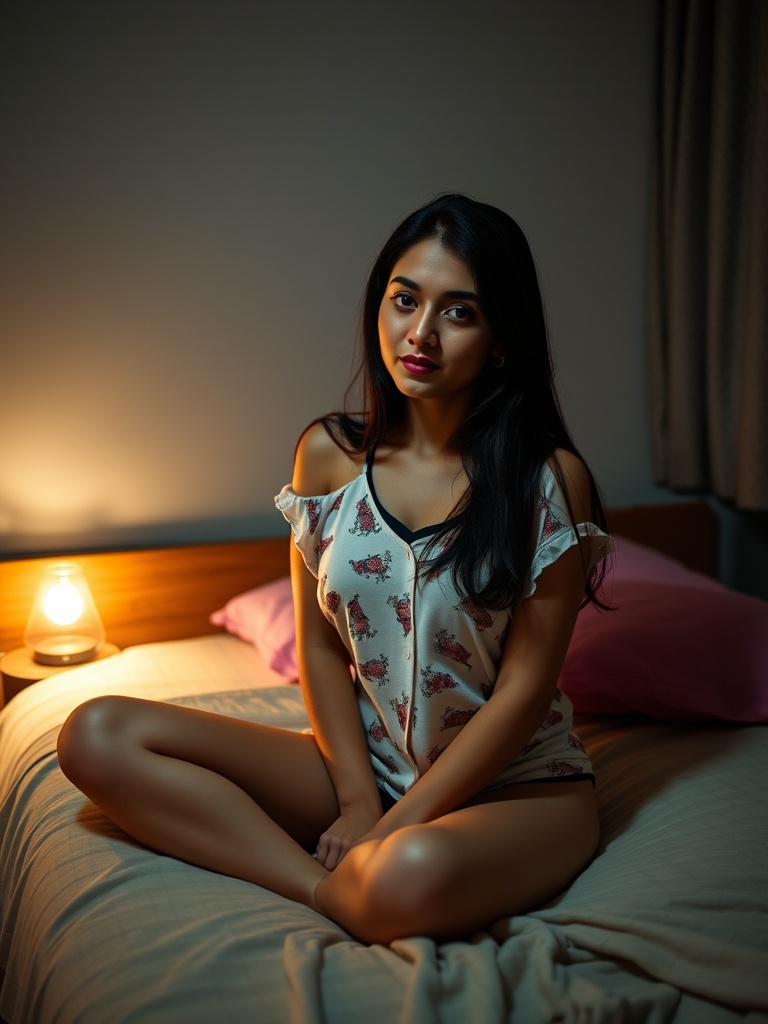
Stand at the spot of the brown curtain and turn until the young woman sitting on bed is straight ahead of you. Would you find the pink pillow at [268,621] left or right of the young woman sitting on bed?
right

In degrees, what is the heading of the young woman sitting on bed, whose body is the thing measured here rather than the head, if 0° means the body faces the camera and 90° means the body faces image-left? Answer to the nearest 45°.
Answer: approximately 45°

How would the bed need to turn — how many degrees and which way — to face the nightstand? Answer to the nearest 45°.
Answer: approximately 135° to its right

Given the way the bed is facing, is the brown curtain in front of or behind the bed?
behind

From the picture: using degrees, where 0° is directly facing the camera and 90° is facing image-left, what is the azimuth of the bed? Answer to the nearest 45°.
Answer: approximately 0°

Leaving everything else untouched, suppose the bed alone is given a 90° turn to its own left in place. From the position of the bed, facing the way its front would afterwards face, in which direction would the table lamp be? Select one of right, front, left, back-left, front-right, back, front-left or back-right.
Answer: back-left

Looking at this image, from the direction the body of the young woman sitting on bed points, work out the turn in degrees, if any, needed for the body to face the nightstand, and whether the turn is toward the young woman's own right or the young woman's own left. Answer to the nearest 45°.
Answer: approximately 90° to the young woman's own right
